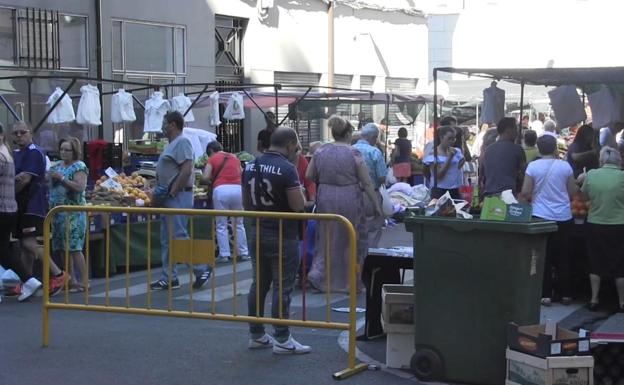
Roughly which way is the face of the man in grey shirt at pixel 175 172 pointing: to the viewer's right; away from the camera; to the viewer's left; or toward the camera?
to the viewer's left

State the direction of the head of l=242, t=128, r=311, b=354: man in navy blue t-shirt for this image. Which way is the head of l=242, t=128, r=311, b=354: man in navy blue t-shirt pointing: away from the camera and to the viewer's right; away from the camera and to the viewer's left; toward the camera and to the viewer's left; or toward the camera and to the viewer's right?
away from the camera and to the viewer's right

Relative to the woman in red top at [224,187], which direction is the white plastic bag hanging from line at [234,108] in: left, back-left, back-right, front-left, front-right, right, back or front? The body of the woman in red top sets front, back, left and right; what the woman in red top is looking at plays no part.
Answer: front-right

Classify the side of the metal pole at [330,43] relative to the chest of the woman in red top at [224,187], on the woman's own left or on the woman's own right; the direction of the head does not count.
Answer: on the woman's own right

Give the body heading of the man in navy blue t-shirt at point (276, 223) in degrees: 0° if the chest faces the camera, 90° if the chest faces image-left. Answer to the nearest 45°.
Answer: approximately 225°
